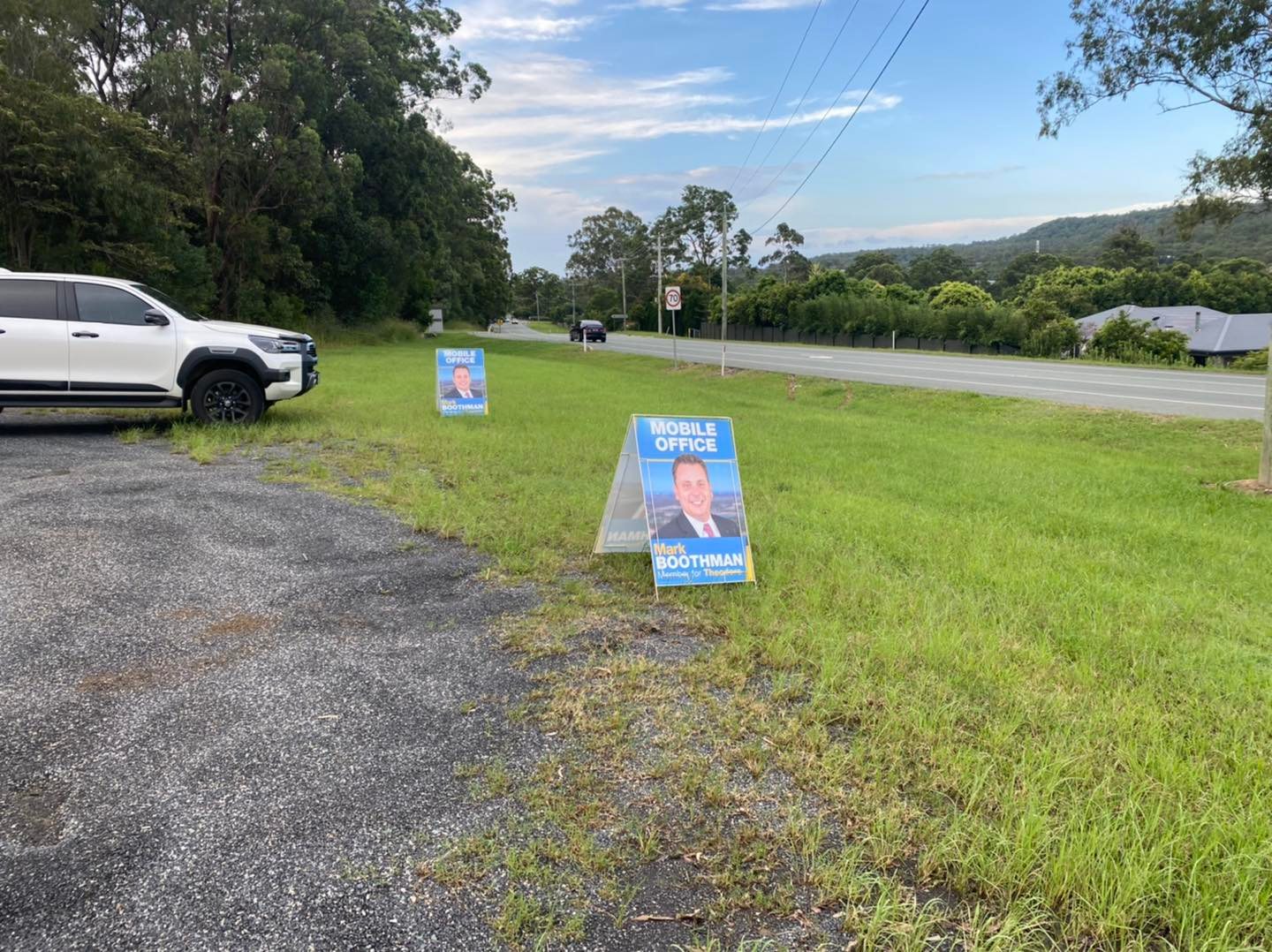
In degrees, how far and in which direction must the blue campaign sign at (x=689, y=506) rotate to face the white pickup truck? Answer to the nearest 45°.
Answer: approximately 135° to its right

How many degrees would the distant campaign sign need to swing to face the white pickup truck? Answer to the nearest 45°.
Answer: approximately 45° to its right

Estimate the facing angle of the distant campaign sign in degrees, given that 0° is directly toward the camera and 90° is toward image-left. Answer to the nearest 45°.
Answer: approximately 0°

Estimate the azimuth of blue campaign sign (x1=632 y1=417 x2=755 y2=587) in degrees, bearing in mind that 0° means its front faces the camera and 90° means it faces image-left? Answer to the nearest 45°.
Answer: approximately 0°
